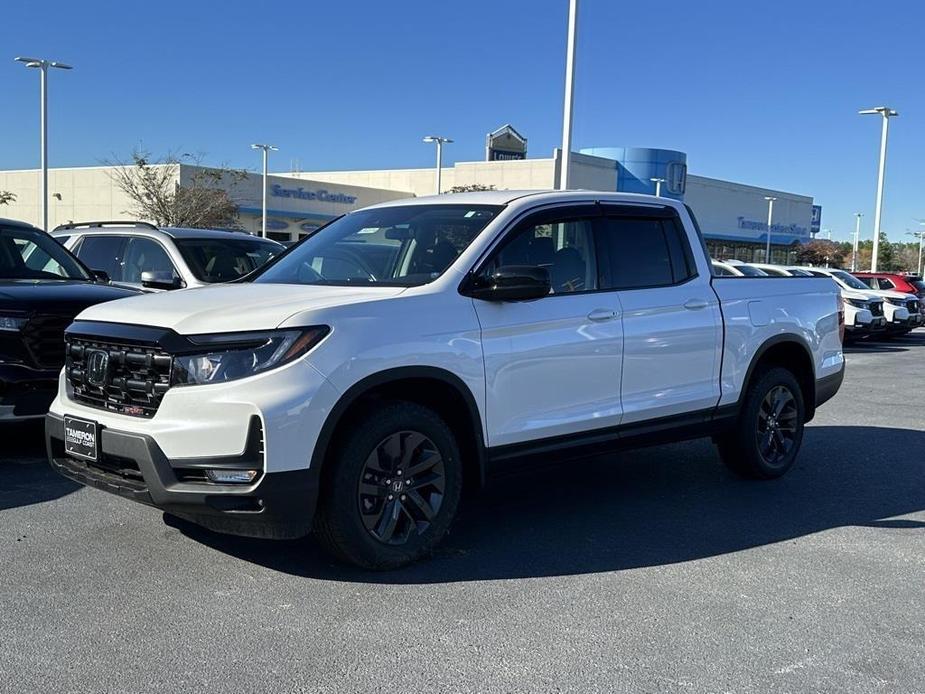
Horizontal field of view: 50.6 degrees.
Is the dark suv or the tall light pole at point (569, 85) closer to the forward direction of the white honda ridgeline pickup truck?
the dark suv

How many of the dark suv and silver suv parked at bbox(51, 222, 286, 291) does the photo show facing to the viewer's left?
0

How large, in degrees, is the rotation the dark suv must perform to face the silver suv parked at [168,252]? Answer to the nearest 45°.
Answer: approximately 135° to its left

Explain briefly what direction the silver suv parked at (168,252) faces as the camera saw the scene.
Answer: facing the viewer and to the right of the viewer

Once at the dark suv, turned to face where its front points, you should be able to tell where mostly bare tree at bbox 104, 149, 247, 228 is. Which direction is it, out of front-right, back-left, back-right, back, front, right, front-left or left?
back-left

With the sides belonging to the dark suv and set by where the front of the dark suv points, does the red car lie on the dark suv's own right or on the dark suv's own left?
on the dark suv's own left

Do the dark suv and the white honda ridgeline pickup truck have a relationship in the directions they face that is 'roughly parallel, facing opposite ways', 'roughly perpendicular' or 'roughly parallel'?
roughly perpendicular

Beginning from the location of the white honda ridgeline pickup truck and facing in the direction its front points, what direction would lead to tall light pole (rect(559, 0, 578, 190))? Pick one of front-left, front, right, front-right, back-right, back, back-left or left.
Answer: back-right

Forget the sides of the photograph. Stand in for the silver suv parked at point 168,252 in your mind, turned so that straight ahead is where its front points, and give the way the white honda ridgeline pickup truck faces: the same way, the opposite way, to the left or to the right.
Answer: to the right

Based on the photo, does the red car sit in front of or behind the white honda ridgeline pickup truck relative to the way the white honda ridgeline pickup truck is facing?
behind

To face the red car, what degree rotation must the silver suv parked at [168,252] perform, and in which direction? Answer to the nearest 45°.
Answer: approximately 90° to its left

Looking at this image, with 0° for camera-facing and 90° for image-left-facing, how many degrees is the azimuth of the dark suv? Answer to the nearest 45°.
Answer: approximately 315°

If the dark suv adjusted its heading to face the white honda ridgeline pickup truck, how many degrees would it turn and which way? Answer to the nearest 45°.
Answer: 0° — it already faces it

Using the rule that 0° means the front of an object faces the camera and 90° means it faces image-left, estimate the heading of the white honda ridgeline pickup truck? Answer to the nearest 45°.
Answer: approximately 45°

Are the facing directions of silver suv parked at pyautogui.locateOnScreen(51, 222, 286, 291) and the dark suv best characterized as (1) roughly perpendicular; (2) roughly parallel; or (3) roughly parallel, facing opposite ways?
roughly parallel
